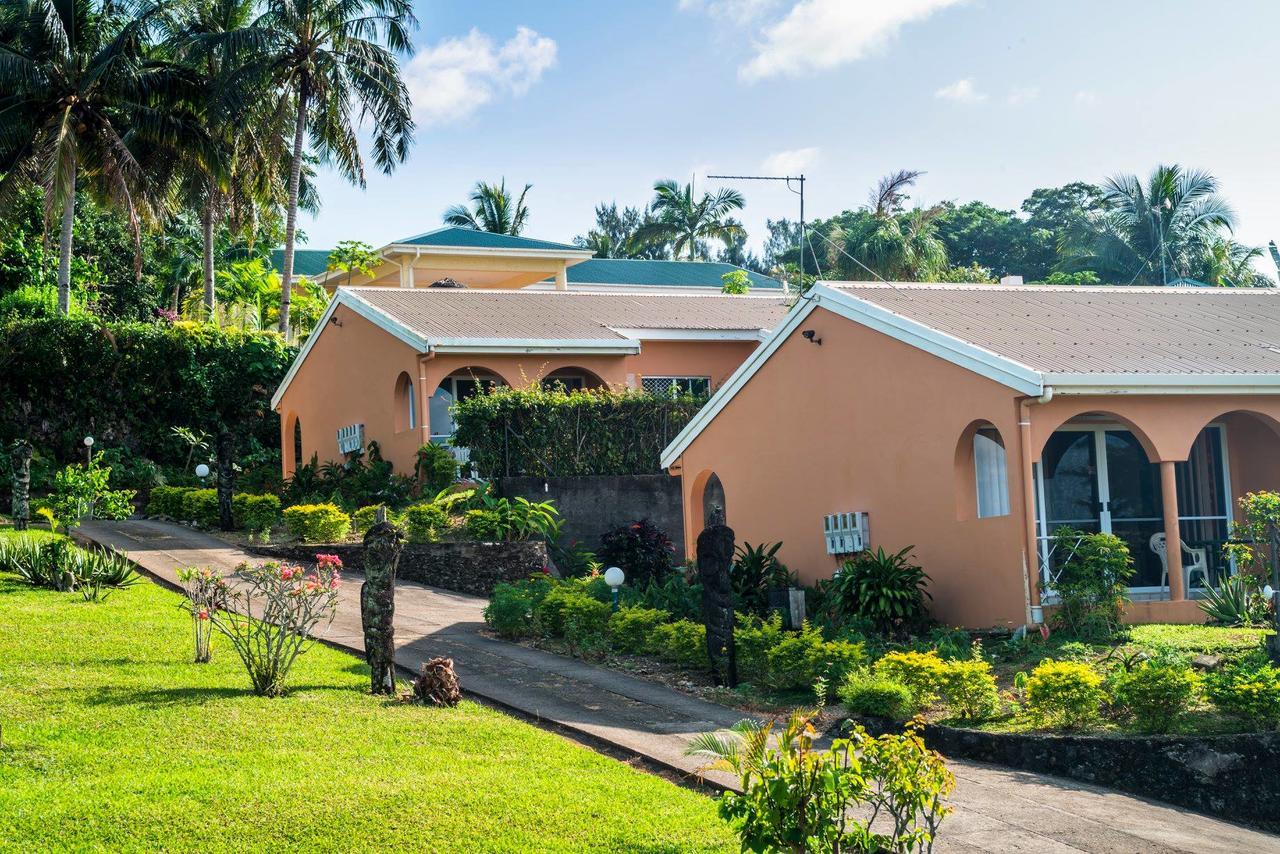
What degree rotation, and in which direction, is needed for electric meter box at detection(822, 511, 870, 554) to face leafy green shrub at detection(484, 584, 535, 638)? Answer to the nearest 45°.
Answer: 0° — it already faces it

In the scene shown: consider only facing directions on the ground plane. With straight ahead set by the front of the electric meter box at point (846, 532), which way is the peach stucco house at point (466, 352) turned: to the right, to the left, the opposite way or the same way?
to the left

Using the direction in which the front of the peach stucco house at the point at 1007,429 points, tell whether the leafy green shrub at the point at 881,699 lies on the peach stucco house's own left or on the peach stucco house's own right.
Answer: on the peach stucco house's own right

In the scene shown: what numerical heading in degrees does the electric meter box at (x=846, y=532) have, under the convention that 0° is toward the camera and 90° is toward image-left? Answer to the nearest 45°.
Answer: approximately 45°

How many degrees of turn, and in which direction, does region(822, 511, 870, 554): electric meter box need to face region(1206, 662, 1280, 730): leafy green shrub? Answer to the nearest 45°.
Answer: approximately 90° to its left

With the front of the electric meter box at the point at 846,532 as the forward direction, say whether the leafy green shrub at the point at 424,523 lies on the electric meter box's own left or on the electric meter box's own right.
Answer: on the electric meter box's own right

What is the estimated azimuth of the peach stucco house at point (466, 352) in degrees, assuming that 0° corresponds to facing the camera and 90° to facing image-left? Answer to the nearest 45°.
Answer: approximately 315°

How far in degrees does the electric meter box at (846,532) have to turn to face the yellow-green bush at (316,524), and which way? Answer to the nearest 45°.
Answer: approximately 45° to its right

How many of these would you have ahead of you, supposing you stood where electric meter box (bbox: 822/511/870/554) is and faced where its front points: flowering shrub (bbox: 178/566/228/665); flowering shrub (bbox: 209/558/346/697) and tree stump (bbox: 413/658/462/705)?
3

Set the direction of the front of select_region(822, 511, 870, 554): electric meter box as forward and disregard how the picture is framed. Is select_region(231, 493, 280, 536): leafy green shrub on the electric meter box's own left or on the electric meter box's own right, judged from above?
on the electric meter box's own right

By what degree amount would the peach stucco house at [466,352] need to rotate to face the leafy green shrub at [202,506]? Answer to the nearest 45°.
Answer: approximately 90° to its right

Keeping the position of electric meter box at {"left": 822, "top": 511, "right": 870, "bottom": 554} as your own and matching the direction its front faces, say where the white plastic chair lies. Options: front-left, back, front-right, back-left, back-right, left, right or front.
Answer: back-left

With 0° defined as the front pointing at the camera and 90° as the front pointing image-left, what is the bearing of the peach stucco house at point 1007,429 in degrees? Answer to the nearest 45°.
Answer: approximately 315°

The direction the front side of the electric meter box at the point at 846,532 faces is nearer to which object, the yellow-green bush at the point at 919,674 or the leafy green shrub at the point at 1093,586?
the yellow-green bush
